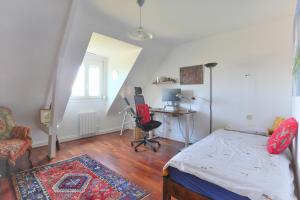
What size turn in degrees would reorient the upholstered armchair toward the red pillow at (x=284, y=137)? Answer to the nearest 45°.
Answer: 0° — it already faces it

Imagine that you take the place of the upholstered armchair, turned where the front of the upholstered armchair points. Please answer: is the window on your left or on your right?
on your left

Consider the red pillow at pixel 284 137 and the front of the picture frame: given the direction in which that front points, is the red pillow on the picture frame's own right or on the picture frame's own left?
on the picture frame's own left

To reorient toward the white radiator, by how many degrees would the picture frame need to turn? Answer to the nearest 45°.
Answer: approximately 45° to its right
